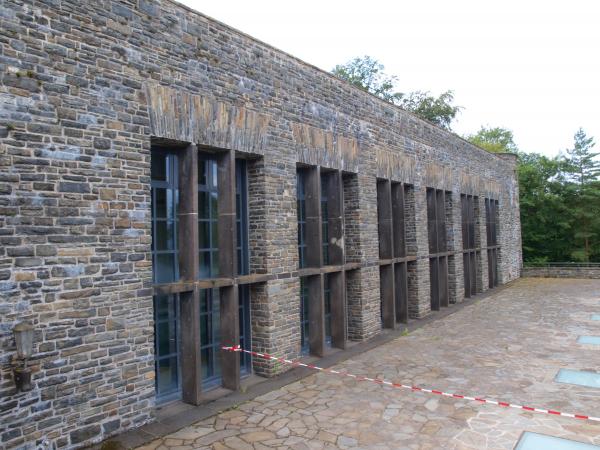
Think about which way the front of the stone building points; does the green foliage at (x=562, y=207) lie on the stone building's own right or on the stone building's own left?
on the stone building's own left

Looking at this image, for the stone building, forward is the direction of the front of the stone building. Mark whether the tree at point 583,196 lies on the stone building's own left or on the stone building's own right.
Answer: on the stone building's own left

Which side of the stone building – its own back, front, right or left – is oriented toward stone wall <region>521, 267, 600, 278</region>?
left

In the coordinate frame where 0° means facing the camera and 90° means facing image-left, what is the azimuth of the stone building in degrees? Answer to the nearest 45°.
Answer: approximately 315°

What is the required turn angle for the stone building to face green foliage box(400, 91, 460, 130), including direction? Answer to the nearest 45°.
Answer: approximately 90° to its left
